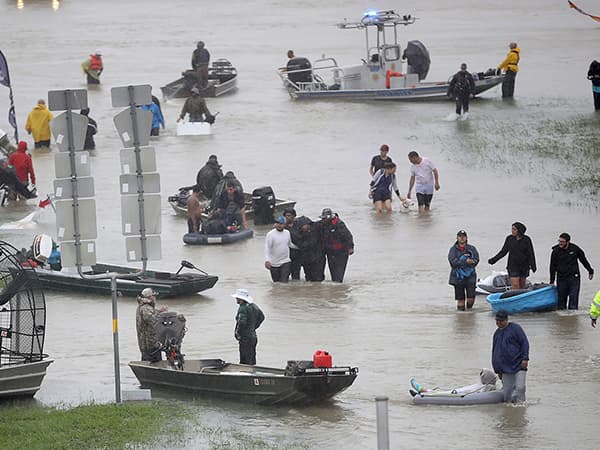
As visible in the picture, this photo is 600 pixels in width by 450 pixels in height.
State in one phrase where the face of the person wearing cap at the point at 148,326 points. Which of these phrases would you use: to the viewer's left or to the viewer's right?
to the viewer's right

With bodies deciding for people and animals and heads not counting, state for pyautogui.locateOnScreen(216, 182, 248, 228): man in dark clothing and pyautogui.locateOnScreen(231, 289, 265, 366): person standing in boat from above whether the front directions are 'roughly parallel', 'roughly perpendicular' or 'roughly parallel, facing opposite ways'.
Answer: roughly perpendicular

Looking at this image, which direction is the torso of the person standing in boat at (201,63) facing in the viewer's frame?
away from the camera

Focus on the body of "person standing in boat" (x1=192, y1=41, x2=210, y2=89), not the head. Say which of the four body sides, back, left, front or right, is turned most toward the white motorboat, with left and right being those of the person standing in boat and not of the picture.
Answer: right

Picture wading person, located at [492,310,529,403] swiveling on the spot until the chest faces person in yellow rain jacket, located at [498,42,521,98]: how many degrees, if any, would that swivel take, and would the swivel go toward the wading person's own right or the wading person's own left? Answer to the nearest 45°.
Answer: approximately 135° to the wading person's own right

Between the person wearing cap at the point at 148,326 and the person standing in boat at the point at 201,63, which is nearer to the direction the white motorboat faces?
the person standing in boat

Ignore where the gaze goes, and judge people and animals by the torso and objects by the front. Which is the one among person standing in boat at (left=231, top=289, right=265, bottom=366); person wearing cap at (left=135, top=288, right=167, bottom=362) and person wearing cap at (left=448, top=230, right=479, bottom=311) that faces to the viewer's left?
the person standing in boat

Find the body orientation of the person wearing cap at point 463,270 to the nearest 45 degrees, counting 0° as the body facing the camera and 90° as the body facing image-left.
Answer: approximately 0°

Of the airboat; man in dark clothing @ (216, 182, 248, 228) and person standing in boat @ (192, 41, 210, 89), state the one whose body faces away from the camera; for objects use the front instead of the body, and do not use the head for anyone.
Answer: the person standing in boat
